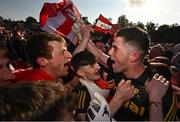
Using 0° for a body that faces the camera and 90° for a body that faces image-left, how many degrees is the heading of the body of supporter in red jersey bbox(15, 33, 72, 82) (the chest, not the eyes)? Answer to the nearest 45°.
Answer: approximately 270°
